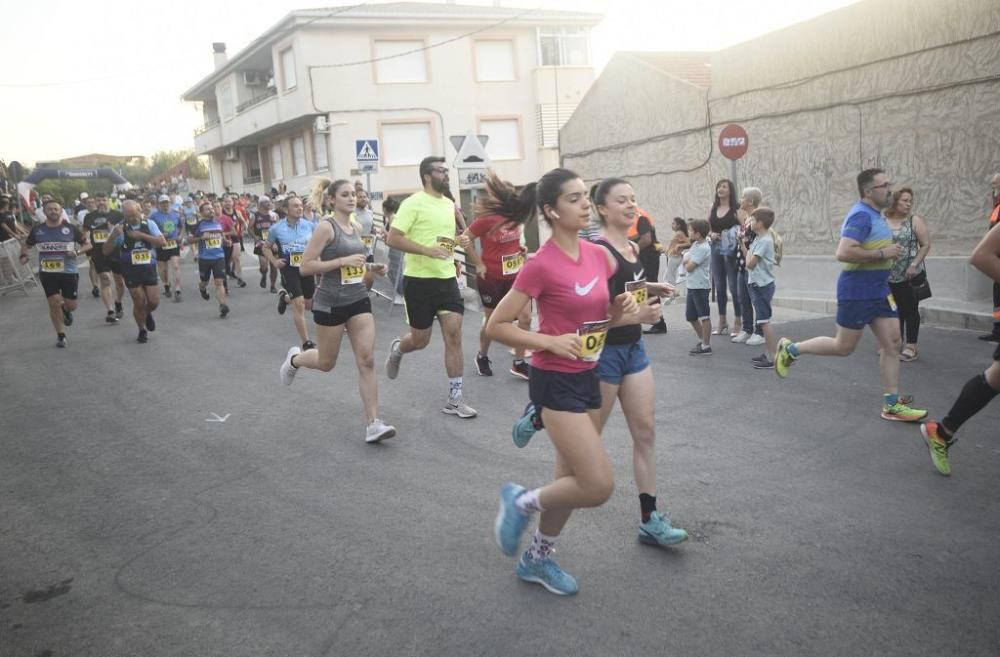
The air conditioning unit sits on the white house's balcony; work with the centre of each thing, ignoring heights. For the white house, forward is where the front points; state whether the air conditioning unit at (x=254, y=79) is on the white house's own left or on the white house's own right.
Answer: on the white house's own right

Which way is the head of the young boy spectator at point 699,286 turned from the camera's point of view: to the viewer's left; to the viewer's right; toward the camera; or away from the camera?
to the viewer's left

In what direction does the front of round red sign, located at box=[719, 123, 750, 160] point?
toward the camera

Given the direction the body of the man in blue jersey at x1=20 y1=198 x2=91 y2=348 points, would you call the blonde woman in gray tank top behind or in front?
in front

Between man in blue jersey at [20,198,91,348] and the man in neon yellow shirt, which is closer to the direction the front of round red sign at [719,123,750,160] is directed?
the man in neon yellow shirt

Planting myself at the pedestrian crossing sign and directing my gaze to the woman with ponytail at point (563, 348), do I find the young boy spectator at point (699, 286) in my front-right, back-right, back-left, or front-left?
front-left

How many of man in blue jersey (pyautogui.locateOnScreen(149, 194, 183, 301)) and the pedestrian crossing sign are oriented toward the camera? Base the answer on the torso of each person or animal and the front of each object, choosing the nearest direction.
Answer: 2

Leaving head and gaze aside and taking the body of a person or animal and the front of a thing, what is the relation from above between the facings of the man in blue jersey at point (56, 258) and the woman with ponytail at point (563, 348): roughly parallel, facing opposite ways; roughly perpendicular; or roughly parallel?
roughly parallel

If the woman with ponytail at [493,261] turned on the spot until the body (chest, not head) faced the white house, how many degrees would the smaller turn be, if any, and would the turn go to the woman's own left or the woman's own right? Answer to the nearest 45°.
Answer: approximately 135° to the woman's own left

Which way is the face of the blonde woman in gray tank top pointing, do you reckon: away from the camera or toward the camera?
toward the camera

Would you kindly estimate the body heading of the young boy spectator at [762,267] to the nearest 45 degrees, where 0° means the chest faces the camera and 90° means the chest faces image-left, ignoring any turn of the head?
approximately 90°

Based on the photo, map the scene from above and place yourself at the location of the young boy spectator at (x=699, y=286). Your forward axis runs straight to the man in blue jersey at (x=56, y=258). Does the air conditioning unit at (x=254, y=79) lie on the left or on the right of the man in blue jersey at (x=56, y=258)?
right

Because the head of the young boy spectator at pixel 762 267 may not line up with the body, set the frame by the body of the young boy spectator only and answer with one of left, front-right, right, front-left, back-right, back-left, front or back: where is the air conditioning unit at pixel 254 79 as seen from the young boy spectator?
front-right

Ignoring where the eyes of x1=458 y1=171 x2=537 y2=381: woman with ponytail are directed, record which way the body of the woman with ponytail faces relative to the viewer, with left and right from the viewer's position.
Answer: facing the viewer and to the right of the viewer

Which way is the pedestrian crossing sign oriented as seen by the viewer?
toward the camera
